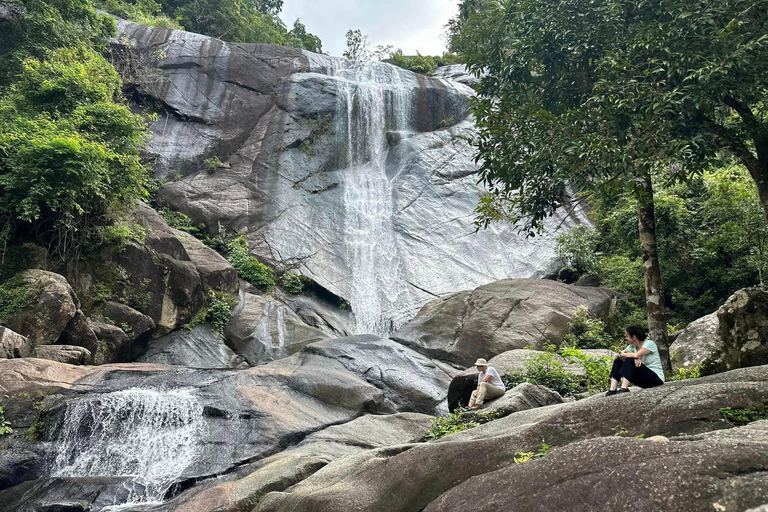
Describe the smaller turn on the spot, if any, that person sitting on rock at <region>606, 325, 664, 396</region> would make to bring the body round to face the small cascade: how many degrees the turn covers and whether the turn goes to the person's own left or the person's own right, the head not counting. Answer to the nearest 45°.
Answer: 0° — they already face it

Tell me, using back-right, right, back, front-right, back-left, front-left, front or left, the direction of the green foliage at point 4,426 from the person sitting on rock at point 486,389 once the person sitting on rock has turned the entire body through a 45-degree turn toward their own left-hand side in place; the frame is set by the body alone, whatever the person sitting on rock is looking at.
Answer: right

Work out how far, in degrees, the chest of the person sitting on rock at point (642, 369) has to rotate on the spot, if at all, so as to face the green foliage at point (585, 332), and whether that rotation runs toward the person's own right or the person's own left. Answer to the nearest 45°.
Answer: approximately 90° to the person's own right

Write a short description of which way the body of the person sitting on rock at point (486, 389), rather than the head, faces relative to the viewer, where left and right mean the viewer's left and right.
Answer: facing the viewer and to the left of the viewer

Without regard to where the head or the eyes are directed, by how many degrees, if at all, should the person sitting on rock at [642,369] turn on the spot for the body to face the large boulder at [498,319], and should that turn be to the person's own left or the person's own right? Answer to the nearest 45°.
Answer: approximately 90° to the person's own right

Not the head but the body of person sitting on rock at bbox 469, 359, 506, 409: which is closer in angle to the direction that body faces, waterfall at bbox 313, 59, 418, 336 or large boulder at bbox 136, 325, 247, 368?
the large boulder

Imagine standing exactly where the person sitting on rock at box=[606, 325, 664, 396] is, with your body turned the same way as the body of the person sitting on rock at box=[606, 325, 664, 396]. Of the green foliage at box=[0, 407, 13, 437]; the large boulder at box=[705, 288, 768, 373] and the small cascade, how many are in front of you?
2

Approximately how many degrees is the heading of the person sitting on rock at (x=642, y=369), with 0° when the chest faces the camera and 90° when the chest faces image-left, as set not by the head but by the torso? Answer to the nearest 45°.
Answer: approximately 90°

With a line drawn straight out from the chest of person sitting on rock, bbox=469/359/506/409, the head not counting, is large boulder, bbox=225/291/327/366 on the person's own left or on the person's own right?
on the person's own right

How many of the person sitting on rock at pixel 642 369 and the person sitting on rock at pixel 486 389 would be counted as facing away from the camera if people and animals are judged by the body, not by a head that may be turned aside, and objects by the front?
0

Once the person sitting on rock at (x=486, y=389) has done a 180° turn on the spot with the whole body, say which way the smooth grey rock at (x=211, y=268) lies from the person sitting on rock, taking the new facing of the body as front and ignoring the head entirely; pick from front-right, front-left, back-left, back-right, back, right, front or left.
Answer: left

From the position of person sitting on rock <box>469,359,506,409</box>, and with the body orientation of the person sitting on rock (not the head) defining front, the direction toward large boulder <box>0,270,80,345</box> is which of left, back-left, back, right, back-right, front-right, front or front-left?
front-right

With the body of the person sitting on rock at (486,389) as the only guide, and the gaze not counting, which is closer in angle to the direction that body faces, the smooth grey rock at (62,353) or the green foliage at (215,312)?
the smooth grey rock

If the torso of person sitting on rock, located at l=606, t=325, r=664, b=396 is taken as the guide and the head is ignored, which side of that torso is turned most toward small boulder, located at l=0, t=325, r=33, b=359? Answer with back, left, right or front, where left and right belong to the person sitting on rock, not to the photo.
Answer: front

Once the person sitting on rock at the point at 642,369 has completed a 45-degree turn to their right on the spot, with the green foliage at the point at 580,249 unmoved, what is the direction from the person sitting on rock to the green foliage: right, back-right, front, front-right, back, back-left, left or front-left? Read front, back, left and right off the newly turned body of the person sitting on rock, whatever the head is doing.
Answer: front-right
